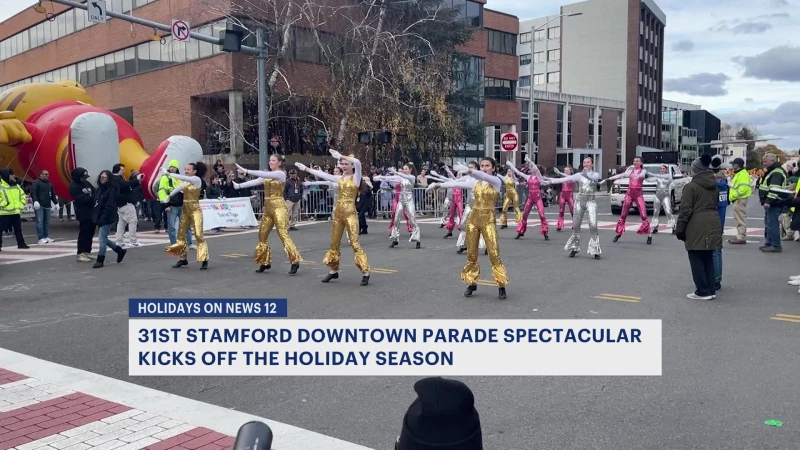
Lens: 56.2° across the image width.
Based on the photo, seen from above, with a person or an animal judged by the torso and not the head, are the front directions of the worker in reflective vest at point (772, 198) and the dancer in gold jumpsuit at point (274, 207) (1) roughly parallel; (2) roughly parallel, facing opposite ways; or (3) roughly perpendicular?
roughly perpendicular

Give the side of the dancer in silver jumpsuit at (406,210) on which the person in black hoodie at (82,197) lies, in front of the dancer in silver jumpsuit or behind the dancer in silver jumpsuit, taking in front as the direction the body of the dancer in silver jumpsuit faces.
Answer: in front

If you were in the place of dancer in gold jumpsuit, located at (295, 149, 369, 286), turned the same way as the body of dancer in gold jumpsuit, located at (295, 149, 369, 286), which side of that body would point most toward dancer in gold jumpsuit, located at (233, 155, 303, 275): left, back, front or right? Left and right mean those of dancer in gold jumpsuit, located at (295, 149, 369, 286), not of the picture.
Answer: right

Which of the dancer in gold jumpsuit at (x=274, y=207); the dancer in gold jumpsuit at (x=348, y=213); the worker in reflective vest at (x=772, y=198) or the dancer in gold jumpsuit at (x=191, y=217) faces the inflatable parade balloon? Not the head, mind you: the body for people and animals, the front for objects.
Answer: the worker in reflective vest

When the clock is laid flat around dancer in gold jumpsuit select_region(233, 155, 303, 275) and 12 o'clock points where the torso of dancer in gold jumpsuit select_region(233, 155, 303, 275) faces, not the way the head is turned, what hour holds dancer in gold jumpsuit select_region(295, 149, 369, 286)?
dancer in gold jumpsuit select_region(295, 149, 369, 286) is roughly at 9 o'clock from dancer in gold jumpsuit select_region(233, 155, 303, 275).

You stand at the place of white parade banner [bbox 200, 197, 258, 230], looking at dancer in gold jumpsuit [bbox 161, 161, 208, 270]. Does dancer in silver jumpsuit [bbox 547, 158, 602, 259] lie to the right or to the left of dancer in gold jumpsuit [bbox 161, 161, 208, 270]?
left

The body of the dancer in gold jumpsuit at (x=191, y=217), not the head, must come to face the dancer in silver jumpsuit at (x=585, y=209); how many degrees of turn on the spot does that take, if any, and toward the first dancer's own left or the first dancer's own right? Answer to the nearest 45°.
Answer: approximately 135° to the first dancer's own left

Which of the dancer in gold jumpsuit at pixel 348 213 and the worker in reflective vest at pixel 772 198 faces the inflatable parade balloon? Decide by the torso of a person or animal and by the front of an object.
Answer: the worker in reflective vest

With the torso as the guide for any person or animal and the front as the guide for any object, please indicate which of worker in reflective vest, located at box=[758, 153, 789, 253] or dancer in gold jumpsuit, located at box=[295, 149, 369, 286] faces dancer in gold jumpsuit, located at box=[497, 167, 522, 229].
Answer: the worker in reflective vest

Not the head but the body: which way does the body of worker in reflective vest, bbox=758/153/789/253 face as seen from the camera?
to the viewer's left

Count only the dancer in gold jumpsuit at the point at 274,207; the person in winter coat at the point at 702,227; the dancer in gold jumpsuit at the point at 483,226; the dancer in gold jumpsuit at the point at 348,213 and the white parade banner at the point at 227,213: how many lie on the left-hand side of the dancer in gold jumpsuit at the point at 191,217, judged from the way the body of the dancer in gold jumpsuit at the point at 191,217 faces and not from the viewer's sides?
4

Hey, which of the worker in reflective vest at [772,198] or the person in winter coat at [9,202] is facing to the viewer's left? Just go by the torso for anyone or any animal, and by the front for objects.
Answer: the worker in reflective vest

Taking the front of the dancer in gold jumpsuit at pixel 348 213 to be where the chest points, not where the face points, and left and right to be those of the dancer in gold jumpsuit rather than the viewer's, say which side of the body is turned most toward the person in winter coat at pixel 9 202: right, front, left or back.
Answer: right

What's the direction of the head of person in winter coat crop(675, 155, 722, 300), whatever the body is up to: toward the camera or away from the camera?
away from the camera
